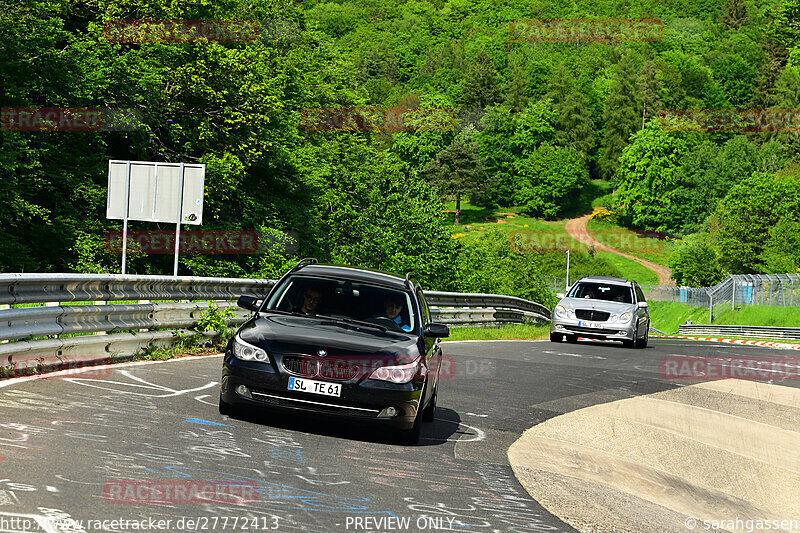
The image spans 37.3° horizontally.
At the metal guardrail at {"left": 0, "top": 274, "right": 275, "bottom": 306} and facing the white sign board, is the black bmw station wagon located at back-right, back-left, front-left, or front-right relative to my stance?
back-right

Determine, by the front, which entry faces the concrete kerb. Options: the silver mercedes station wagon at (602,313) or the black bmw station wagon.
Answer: the silver mercedes station wagon

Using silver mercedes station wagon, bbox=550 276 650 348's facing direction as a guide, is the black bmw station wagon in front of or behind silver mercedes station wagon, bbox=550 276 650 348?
in front

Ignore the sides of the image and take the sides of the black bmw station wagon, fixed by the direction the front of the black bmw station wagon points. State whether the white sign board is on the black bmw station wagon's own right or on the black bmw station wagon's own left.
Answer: on the black bmw station wagon's own right

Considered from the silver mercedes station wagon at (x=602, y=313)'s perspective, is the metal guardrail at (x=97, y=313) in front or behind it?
in front

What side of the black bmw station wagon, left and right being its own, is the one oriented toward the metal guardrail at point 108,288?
right

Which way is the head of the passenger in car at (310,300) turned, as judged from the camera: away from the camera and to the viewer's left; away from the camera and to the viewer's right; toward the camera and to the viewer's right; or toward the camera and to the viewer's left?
toward the camera and to the viewer's left

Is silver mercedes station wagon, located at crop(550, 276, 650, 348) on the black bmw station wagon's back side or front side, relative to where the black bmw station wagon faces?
on the back side

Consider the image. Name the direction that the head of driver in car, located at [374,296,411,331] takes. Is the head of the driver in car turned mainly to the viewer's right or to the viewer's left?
to the viewer's left

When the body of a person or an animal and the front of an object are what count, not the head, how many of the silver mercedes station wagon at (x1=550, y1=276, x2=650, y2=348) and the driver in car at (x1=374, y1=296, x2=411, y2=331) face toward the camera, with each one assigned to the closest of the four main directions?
2

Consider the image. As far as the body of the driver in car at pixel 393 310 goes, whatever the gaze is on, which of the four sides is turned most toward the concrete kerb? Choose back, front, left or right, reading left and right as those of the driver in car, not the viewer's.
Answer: left

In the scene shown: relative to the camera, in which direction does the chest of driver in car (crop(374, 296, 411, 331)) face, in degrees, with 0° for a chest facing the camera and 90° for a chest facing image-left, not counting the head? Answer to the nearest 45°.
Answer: approximately 0°

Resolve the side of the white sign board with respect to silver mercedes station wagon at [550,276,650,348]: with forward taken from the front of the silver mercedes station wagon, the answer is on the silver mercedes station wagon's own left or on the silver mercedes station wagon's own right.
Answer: on the silver mercedes station wagon's own right

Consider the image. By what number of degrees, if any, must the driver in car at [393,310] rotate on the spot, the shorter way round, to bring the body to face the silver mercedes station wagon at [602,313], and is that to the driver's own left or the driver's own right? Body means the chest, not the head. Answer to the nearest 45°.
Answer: approximately 180°

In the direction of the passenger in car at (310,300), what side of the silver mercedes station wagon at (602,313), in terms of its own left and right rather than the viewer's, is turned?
front
